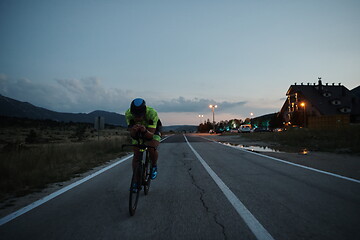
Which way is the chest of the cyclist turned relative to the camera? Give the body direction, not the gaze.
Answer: toward the camera
